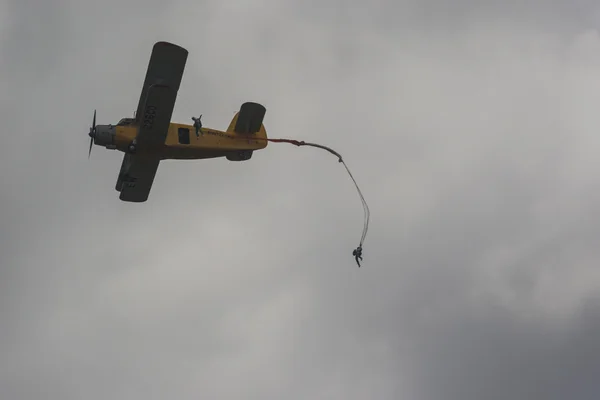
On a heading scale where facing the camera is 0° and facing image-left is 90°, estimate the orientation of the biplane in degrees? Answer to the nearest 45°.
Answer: approximately 90°
